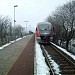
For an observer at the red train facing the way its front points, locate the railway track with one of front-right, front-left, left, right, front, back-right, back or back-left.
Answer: front

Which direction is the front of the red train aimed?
toward the camera
